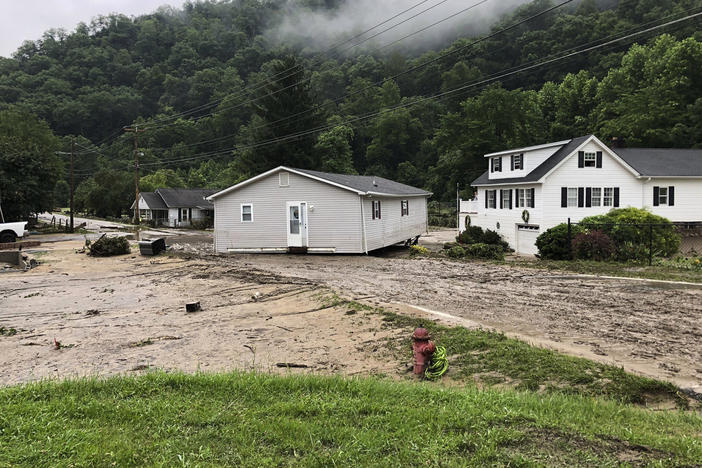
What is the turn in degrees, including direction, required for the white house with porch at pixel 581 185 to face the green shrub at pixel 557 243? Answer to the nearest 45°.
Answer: approximately 45° to its left

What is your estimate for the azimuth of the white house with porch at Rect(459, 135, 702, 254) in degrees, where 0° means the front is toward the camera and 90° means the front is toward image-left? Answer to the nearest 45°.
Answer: approximately 45°

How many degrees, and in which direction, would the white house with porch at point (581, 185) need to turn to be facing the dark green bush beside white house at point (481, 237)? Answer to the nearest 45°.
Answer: approximately 45° to its right

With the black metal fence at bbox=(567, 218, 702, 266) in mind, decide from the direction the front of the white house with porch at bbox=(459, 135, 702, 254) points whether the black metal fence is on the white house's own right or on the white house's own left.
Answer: on the white house's own left

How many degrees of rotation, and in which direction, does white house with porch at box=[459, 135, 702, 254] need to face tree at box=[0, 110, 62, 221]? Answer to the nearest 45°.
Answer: approximately 45° to its right

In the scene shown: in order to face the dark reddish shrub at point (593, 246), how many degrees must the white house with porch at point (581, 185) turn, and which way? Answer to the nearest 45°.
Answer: approximately 45° to its left

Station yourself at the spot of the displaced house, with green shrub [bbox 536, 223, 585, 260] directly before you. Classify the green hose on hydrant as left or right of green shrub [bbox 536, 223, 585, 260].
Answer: right
